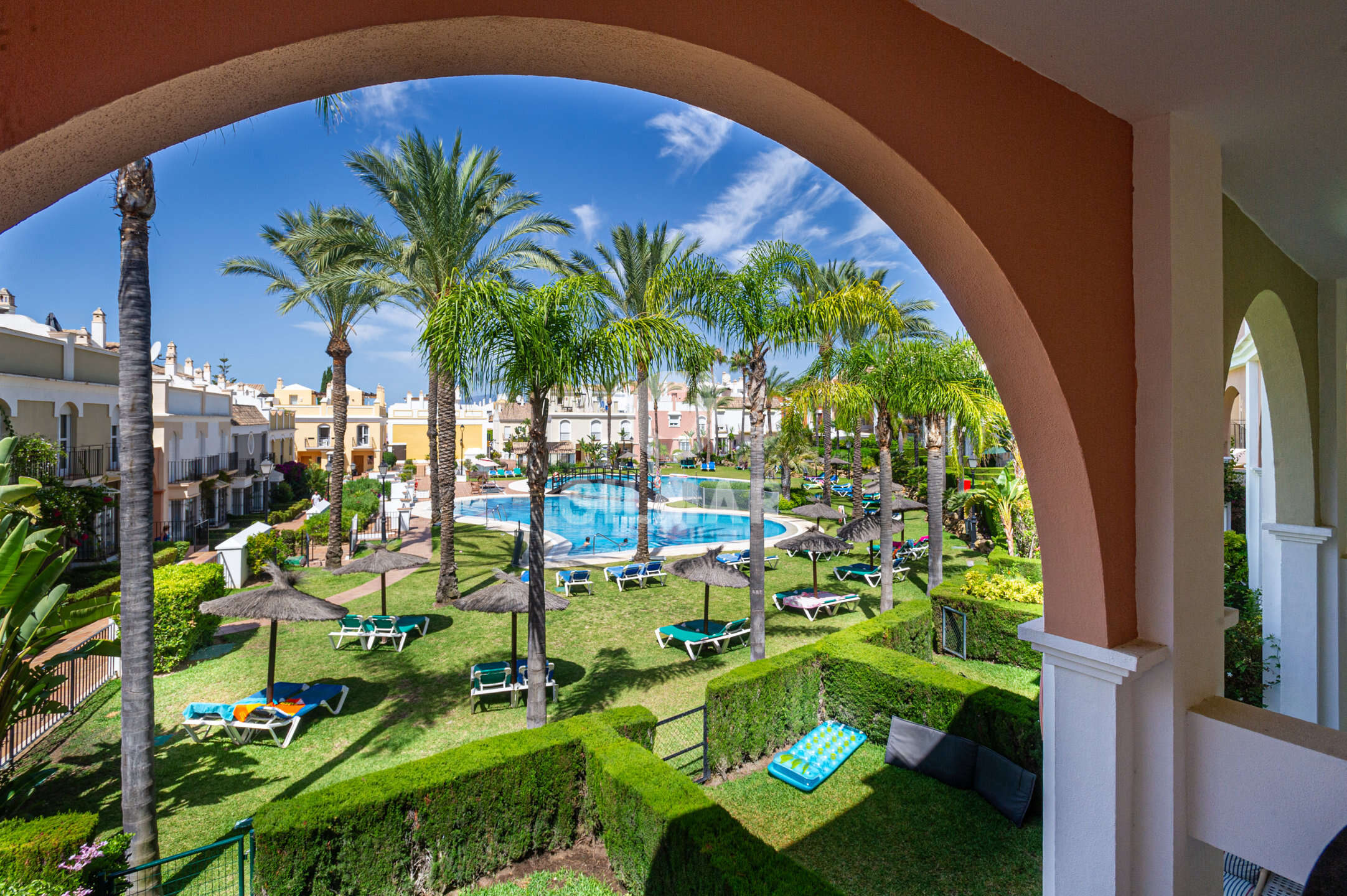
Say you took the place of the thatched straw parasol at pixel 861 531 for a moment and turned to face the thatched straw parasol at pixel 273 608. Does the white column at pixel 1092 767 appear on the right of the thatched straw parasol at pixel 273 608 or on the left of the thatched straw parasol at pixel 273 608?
left

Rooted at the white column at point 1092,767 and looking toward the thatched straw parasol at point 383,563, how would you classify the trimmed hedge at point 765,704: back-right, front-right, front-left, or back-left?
front-right

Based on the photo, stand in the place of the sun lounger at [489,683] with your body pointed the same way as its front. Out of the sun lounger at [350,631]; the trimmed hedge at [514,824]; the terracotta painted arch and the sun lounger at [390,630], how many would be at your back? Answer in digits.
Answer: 2

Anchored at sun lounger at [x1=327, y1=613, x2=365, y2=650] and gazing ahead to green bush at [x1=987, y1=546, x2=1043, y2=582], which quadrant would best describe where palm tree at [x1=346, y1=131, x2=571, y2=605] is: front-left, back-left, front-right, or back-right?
front-left

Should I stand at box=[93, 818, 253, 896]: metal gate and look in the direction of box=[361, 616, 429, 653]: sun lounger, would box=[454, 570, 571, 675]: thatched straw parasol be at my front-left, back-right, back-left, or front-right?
front-right

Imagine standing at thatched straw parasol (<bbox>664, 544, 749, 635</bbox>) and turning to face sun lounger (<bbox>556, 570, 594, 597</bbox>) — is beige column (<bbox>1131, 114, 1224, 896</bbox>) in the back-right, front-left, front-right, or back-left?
back-left
